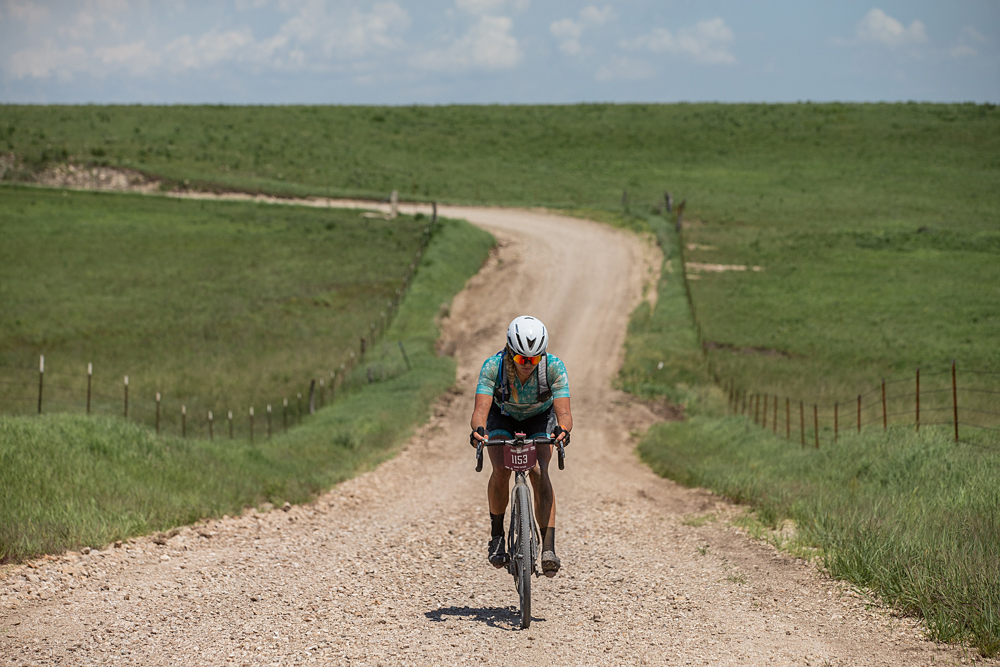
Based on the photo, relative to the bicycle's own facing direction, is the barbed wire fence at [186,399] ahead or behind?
behind

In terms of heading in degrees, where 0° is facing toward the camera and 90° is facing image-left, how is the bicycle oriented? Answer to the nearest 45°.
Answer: approximately 0°

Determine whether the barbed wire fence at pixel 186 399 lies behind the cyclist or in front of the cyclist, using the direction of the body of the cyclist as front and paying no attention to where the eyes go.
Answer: behind
